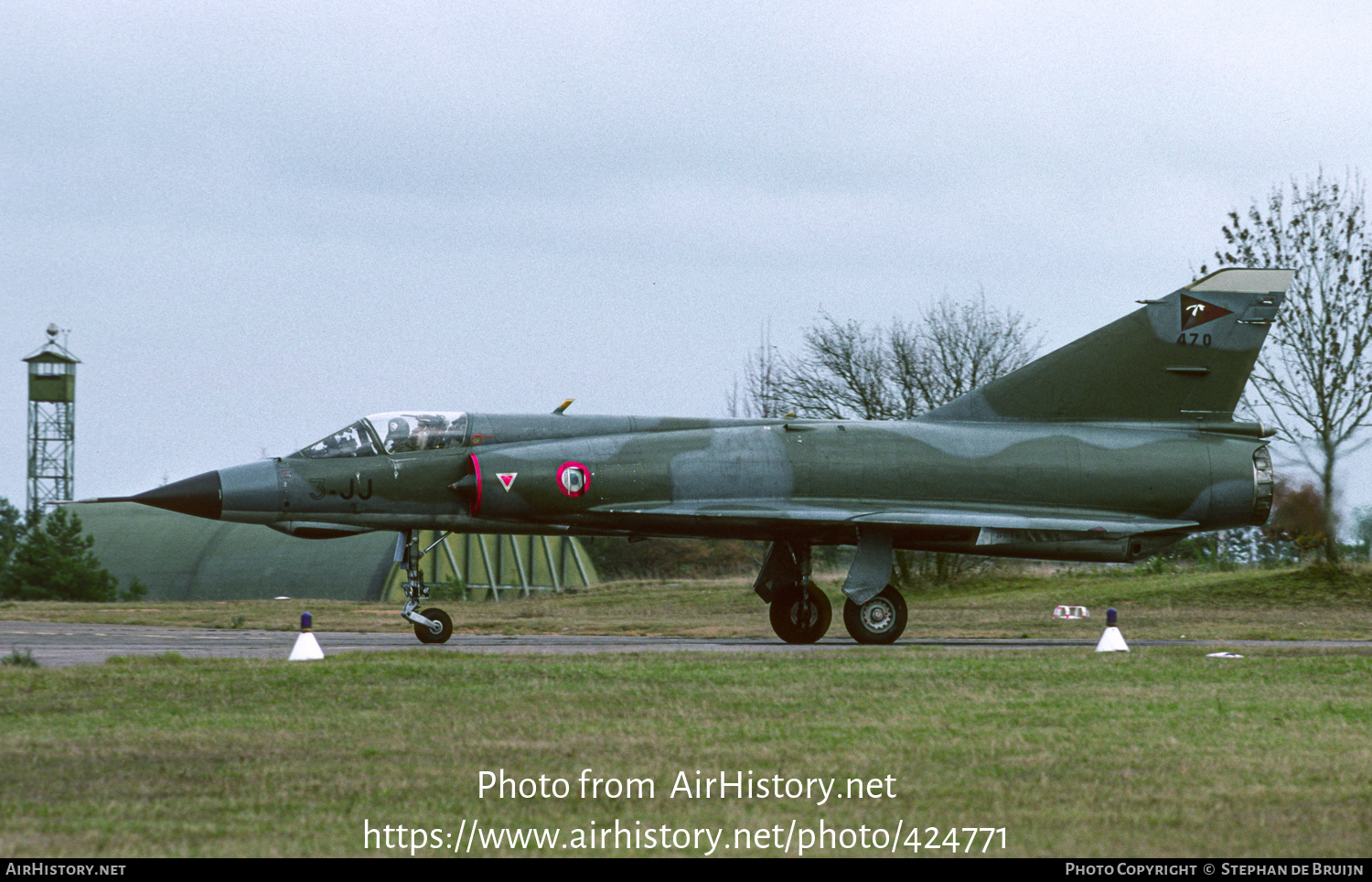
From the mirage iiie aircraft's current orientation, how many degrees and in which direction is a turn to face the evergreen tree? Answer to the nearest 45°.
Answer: approximately 45° to its right

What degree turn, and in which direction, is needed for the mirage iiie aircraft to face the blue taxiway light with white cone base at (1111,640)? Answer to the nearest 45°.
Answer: approximately 135° to its left

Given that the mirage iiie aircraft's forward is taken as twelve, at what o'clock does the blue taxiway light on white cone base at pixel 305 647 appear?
The blue taxiway light on white cone base is roughly at 11 o'clock from the mirage iiie aircraft.

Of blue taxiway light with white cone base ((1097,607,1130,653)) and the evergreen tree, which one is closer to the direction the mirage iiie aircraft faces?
the evergreen tree

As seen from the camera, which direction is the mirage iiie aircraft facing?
to the viewer's left
